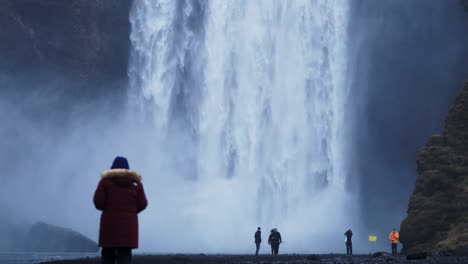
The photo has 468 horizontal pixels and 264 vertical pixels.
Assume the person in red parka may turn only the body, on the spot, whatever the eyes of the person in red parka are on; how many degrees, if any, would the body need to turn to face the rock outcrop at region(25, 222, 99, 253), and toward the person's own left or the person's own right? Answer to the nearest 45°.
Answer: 0° — they already face it

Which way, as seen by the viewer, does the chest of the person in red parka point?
away from the camera
